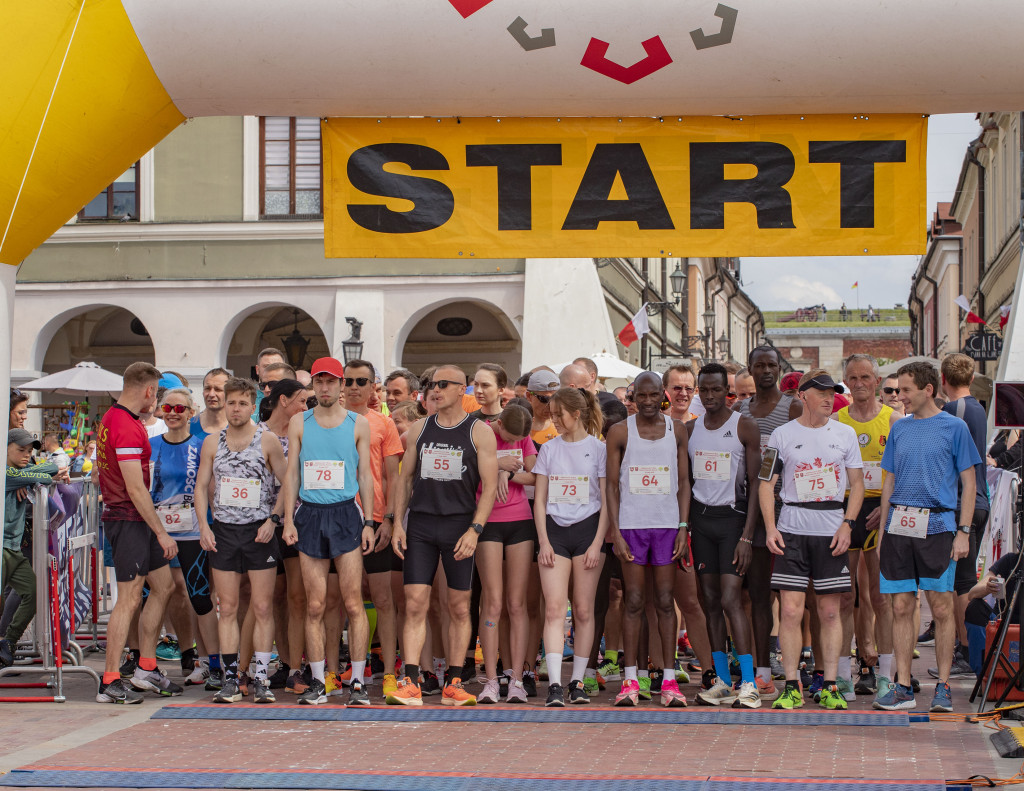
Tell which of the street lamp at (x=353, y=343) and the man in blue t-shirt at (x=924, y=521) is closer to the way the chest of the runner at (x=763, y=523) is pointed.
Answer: the man in blue t-shirt

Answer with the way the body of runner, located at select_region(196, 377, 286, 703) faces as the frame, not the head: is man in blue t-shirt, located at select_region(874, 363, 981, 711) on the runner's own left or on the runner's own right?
on the runner's own left

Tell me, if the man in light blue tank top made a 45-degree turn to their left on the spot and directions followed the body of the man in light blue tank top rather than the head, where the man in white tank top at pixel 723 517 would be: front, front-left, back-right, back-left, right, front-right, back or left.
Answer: front-left

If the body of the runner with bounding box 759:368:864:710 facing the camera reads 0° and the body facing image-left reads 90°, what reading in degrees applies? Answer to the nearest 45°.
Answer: approximately 0°

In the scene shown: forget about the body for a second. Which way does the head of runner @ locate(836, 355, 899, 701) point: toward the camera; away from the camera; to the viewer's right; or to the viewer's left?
toward the camera

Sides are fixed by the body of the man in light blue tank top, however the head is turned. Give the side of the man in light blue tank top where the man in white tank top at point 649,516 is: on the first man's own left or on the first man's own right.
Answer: on the first man's own left

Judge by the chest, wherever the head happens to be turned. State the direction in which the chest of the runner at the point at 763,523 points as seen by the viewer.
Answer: toward the camera

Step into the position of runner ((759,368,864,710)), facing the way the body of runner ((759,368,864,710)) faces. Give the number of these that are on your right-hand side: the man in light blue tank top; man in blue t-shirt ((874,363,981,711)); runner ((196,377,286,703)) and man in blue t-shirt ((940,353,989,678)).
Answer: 2

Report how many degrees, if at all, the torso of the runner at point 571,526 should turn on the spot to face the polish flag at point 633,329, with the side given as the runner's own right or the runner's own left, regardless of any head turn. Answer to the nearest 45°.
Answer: approximately 180°

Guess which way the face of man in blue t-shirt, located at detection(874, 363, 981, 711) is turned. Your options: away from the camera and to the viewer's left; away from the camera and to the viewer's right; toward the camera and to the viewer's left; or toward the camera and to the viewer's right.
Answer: toward the camera and to the viewer's left

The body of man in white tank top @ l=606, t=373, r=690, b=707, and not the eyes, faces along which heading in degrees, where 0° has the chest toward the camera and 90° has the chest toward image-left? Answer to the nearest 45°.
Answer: approximately 0°

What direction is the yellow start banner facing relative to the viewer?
toward the camera

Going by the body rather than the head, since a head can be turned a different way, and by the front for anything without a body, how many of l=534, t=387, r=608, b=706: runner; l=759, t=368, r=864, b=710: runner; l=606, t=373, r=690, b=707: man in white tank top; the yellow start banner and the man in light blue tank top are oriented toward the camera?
5

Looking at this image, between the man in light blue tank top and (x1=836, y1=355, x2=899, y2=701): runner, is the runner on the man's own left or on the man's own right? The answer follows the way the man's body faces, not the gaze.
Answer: on the man's own left

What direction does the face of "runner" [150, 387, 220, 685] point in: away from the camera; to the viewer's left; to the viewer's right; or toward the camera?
toward the camera

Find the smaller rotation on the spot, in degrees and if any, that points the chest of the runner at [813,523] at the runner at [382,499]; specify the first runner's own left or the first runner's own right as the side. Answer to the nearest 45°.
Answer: approximately 90° to the first runner's own right
